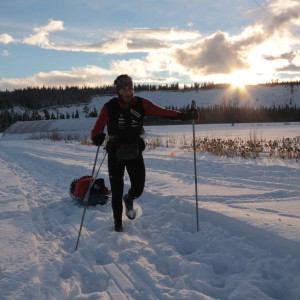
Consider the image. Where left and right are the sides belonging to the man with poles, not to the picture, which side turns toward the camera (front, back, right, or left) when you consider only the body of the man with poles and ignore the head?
front

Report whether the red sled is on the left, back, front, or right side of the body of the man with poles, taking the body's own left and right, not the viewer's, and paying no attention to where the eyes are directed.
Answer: back
